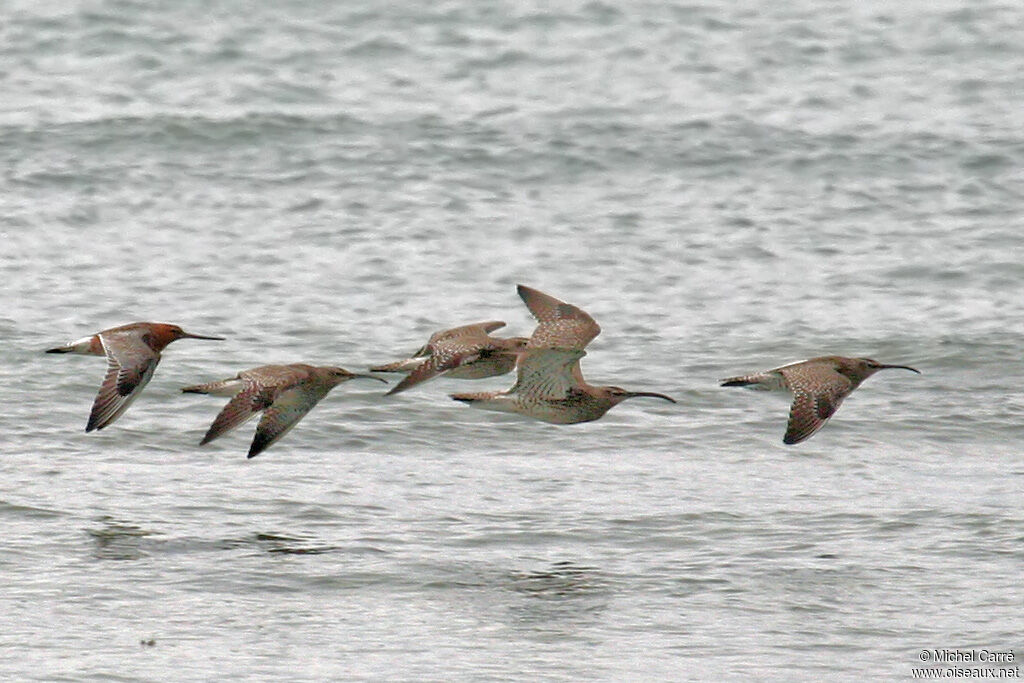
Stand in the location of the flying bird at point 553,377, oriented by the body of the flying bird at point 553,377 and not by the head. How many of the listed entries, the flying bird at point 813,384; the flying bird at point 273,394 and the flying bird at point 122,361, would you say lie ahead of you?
1

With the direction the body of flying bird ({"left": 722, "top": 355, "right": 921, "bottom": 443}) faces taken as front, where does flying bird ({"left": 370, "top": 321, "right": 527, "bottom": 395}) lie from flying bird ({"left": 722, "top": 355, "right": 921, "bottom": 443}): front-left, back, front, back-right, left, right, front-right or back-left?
back

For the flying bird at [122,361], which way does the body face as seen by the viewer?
to the viewer's right

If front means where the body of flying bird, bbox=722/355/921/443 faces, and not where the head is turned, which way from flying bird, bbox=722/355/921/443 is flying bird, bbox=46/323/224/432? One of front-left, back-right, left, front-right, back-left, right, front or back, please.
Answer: back

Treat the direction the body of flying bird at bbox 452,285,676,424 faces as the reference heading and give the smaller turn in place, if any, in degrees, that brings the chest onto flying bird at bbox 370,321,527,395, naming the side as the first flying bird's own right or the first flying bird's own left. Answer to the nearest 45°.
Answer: approximately 135° to the first flying bird's own left

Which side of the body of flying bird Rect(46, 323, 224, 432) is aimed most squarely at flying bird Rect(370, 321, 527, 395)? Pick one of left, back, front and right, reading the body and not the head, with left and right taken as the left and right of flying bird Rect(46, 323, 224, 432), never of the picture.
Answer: front

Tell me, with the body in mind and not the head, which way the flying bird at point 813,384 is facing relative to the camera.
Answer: to the viewer's right

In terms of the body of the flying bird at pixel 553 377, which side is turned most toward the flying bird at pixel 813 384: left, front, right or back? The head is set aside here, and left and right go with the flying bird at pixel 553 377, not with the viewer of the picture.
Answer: front

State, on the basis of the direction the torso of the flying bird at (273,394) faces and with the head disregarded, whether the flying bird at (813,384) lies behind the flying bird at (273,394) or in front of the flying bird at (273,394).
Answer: in front

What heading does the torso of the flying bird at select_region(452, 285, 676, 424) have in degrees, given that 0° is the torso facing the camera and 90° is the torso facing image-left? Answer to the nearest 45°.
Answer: approximately 270°

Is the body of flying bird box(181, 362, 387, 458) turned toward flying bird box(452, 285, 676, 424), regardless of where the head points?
yes

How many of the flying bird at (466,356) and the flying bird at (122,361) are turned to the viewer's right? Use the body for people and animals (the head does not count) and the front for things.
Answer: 2

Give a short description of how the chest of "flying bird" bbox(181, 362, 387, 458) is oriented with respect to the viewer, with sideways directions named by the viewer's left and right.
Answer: facing to the right of the viewer
